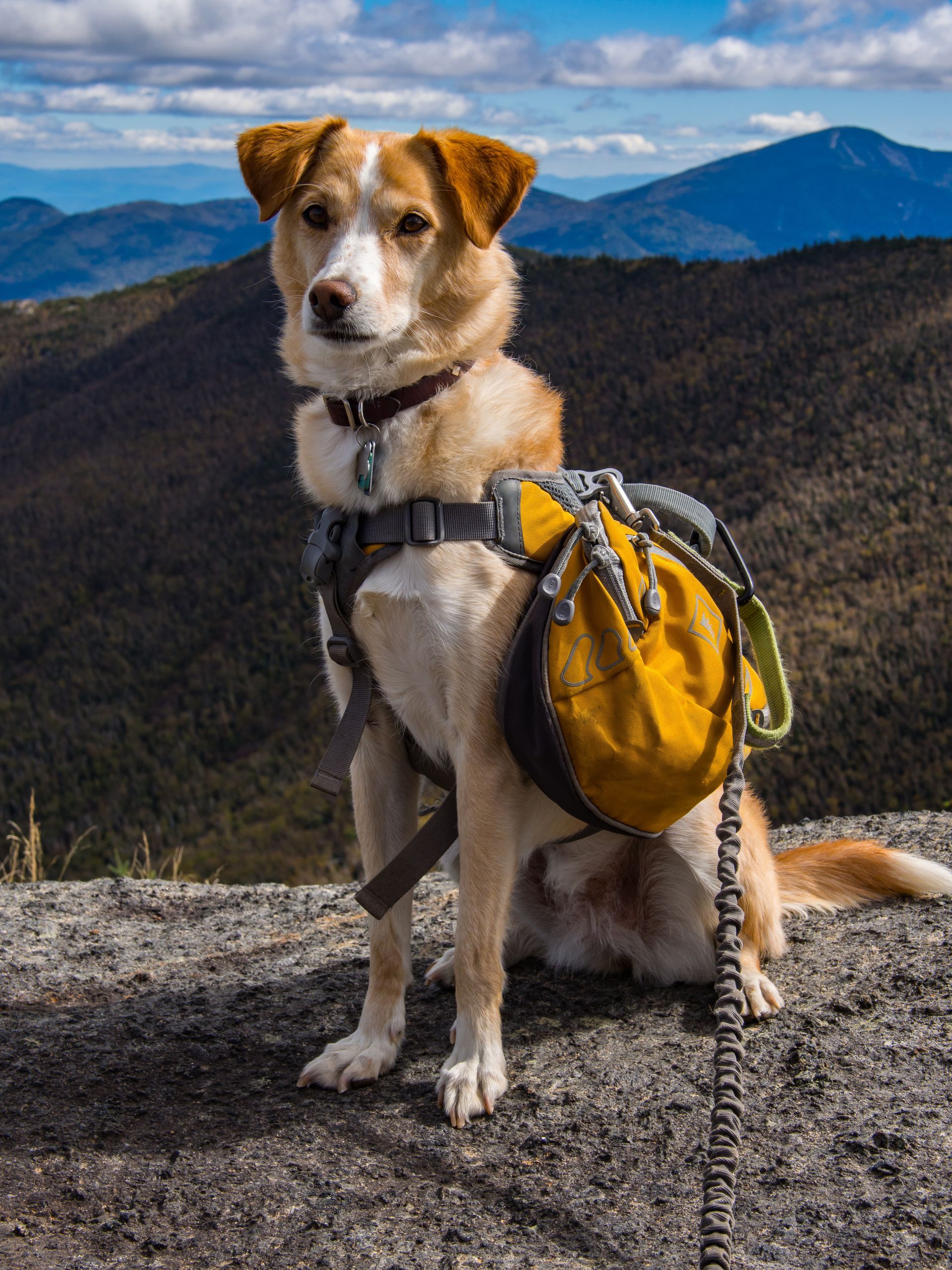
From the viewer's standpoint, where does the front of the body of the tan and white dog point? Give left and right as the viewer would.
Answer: facing the viewer and to the left of the viewer
